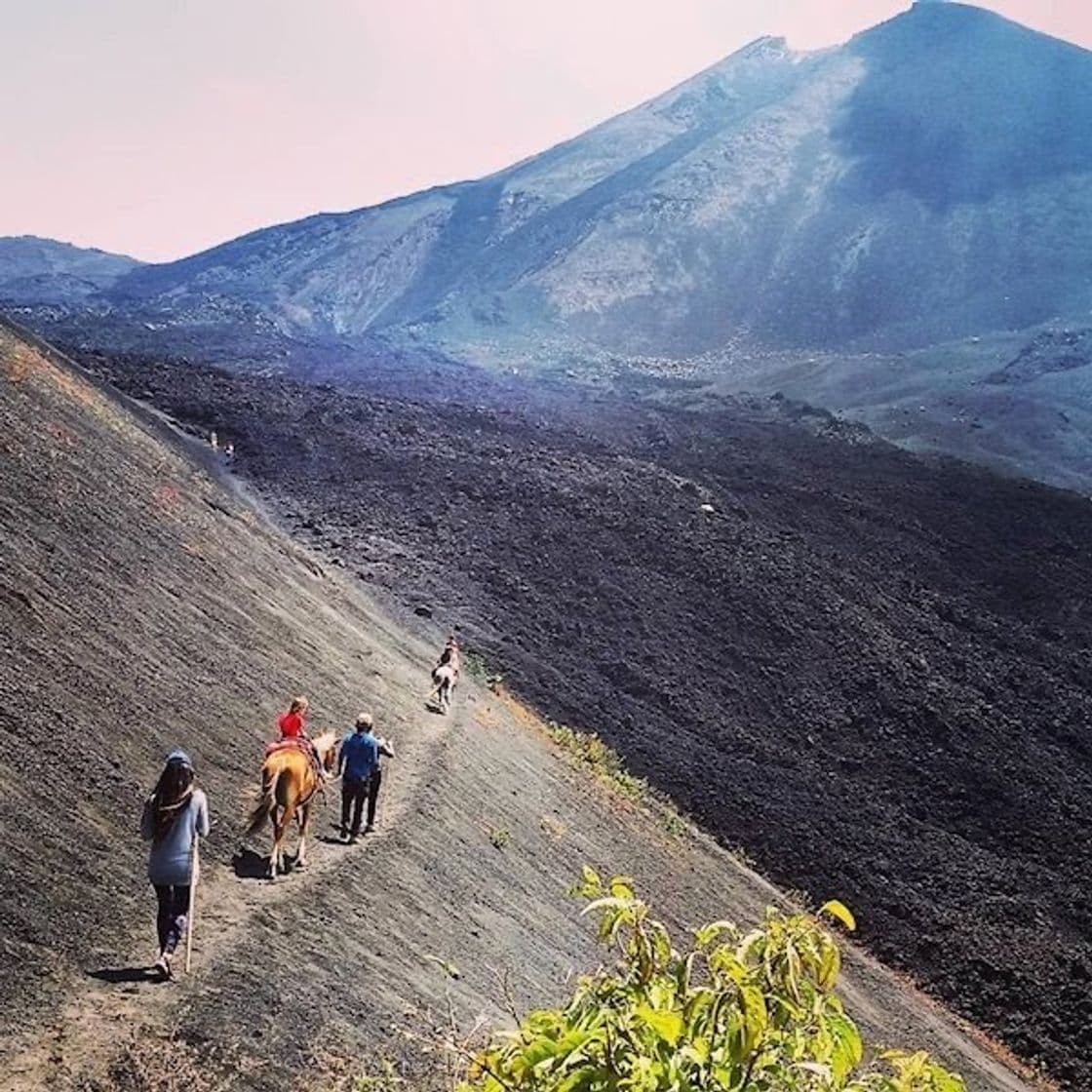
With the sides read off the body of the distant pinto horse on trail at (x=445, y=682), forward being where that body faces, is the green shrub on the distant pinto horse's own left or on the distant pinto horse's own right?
on the distant pinto horse's own right

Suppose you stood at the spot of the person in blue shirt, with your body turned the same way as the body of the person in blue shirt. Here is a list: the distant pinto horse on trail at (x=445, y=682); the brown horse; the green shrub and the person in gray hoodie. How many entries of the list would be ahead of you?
1

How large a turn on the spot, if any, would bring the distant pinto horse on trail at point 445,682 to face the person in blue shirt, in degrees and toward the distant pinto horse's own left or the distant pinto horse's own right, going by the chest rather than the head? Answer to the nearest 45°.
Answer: approximately 135° to the distant pinto horse's own right

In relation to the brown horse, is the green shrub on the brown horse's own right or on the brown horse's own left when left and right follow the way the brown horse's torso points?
on the brown horse's own right

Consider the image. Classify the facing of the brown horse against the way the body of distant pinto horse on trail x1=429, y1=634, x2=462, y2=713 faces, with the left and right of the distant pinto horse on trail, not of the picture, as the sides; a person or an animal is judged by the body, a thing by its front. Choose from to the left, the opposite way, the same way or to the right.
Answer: the same way

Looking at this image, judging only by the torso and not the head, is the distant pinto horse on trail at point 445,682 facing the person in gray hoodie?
no

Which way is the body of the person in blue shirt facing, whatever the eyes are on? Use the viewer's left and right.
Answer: facing away from the viewer

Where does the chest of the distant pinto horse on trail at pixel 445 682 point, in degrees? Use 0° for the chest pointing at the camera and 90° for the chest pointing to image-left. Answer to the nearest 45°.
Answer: approximately 225°

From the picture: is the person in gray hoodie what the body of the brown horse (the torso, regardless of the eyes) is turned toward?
no

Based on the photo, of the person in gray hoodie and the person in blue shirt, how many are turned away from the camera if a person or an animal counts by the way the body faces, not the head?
2

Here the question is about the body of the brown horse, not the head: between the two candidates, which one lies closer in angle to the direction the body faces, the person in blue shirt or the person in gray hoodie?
the person in blue shirt

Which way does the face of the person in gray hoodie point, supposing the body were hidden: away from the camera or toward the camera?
away from the camera

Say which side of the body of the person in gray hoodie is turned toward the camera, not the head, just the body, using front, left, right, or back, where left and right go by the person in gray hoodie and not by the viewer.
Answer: back

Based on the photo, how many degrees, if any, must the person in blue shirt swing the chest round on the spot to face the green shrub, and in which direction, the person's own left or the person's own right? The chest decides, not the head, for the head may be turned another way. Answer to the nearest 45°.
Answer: approximately 180°

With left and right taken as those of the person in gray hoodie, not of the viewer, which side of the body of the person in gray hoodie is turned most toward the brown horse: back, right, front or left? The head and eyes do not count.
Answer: front

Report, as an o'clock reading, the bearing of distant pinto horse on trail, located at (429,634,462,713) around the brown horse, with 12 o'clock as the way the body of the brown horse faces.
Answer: The distant pinto horse on trail is roughly at 11 o'clock from the brown horse.

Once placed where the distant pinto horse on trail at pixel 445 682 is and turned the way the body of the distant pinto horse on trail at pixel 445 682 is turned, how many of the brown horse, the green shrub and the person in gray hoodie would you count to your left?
0

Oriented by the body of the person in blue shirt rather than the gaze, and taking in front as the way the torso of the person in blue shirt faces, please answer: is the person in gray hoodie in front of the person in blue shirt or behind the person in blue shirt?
behind
